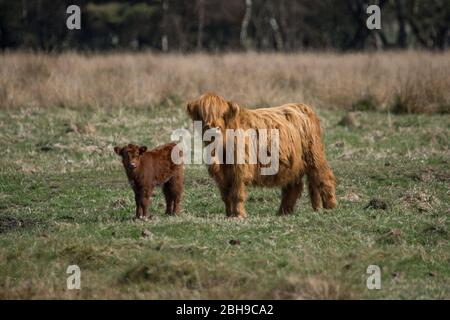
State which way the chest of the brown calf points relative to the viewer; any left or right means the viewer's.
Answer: facing the viewer and to the left of the viewer

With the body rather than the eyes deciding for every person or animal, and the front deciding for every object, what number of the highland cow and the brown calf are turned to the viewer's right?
0

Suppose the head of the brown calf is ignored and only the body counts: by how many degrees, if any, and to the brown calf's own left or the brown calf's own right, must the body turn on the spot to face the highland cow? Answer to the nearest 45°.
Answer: approximately 135° to the brown calf's own left

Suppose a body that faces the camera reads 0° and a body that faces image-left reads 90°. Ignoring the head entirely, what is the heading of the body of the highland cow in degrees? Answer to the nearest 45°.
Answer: approximately 90°

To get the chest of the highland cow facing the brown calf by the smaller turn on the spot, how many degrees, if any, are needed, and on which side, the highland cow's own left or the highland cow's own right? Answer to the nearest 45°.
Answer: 0° — it already faces it
